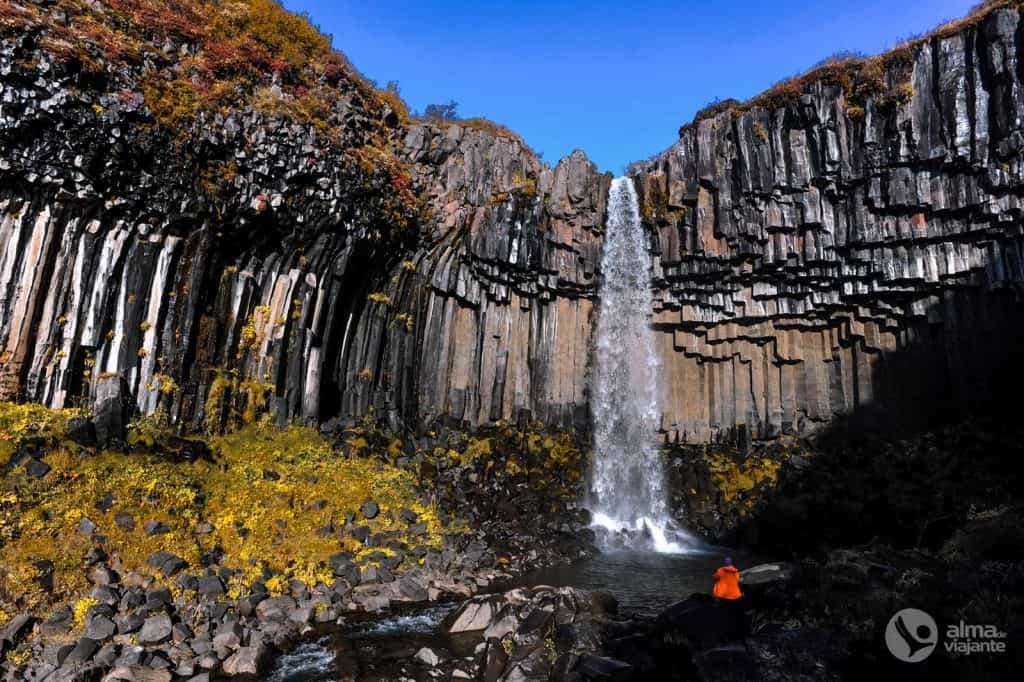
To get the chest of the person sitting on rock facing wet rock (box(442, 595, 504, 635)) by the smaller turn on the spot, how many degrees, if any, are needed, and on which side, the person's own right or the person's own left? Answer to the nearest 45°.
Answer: approximately 90° to the person's own left

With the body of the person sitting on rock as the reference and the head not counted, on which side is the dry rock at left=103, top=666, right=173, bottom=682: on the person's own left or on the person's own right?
on the person's own left

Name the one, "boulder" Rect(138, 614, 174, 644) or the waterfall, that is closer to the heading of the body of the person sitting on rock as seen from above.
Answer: the waterfall

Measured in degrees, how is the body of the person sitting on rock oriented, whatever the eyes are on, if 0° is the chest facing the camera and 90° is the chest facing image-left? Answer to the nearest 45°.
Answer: approximately 180°

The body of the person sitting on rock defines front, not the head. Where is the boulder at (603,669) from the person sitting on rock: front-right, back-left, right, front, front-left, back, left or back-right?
back-left

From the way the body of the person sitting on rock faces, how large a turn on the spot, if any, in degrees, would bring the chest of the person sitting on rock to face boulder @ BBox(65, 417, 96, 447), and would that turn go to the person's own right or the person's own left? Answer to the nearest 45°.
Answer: approximately 90° to the person's own left

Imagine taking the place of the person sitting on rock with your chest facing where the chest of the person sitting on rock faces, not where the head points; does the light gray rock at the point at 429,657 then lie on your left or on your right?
on your left

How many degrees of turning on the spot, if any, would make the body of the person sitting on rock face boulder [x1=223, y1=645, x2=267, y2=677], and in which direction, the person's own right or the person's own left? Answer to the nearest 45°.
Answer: approximately 90° to the person's own left

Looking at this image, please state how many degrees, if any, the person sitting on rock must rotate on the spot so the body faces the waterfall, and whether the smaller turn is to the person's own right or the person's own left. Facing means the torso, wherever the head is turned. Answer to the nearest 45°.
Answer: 0° — they already face it

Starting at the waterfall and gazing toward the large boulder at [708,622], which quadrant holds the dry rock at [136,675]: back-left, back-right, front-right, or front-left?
front-right
